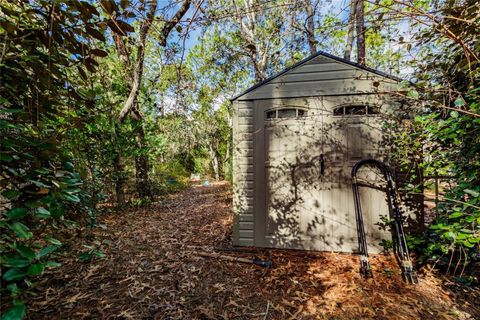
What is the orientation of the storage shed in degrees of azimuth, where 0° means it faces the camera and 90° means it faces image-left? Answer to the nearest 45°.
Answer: approximately 0°

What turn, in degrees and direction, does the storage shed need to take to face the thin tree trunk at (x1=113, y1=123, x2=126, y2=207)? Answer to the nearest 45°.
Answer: approximately 90° to its right

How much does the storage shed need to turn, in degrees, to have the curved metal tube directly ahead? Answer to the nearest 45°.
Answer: approximately 90° to its left

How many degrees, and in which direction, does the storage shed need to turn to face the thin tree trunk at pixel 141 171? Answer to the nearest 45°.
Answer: approximately 90° to its right
